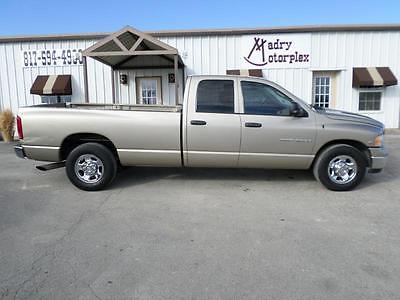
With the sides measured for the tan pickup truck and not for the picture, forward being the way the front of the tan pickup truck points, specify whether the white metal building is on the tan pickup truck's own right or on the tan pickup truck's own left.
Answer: on the tan pickup truck's own left

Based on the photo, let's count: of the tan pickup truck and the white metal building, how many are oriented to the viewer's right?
1

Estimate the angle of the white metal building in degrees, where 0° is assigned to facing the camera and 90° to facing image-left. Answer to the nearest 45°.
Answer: approximately 0°

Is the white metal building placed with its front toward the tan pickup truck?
yes

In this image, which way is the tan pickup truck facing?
to the viewer's right

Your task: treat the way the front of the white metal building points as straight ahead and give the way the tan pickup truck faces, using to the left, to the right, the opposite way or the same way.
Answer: to the left
